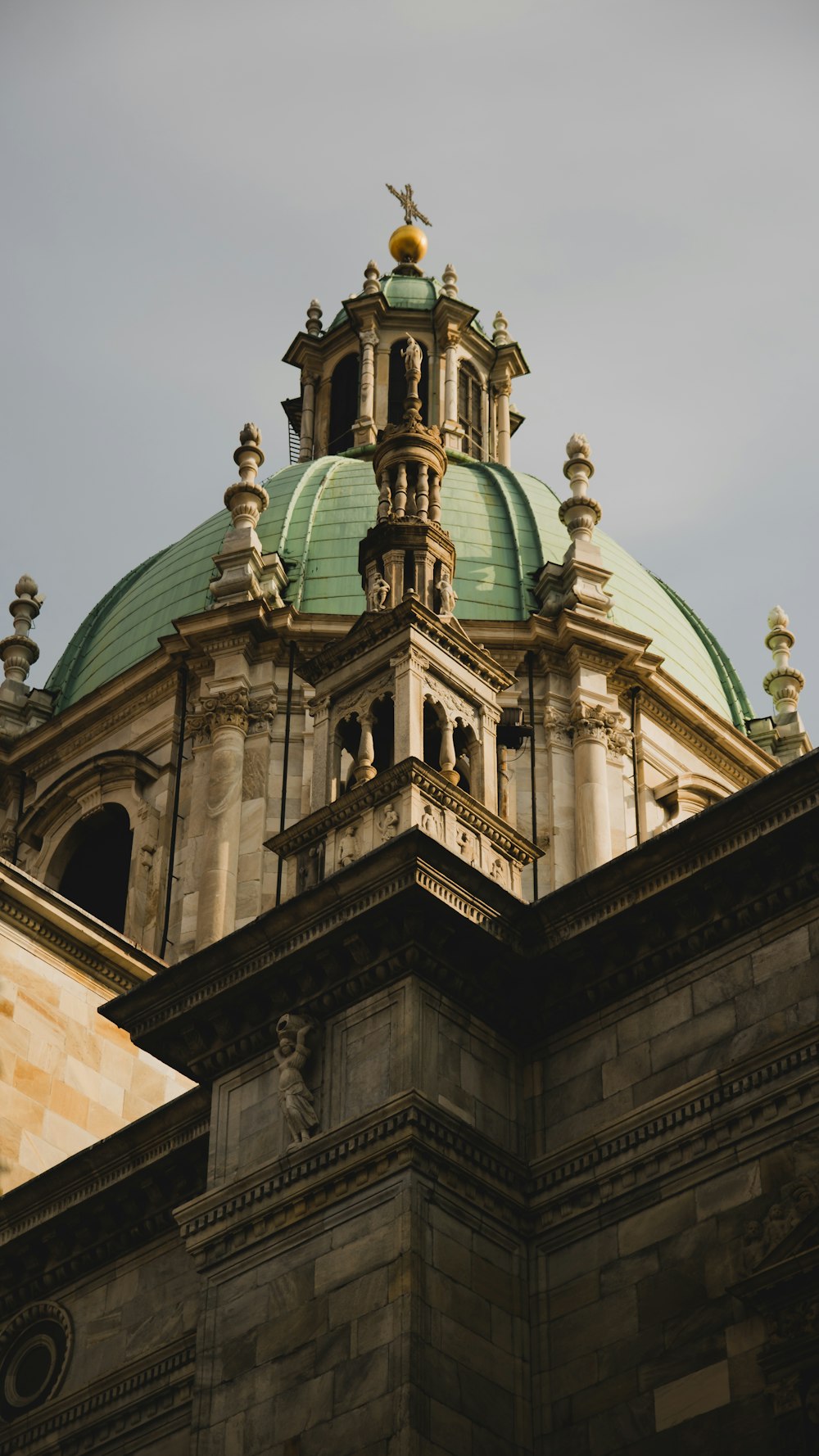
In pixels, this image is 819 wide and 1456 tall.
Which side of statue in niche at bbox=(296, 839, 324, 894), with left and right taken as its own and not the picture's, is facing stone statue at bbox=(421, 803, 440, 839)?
left

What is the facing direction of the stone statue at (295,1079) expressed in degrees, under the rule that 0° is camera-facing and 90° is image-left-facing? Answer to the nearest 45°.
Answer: approximately 45°

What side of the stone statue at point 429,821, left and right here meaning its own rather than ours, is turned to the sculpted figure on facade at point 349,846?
back

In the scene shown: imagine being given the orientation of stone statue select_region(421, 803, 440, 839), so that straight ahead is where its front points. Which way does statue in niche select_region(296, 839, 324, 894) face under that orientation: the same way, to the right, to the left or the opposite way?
to the right

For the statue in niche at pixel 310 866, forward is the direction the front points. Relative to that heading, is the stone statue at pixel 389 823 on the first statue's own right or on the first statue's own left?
on the first statue's own left

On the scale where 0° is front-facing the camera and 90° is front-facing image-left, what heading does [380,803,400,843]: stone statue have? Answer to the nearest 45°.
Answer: approximately 45°

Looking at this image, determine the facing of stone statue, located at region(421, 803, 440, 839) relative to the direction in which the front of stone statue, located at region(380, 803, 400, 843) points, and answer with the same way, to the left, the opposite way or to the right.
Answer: to the left

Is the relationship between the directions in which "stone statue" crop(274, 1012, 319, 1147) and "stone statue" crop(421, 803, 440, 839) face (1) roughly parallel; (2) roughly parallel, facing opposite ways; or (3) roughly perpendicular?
roughly perpendicular

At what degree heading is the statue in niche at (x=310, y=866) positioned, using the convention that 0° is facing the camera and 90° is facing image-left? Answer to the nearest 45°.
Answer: approximately 45°
